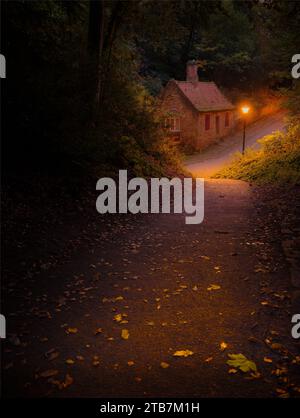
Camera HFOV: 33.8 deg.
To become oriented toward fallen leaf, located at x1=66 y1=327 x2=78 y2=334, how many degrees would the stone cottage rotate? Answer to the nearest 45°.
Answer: approximately 45° to its right

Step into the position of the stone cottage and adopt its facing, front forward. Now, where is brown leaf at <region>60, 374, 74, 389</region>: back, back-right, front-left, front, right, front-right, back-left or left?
front-right

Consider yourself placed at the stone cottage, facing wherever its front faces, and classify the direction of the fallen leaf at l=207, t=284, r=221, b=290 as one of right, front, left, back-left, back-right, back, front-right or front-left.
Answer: front-right

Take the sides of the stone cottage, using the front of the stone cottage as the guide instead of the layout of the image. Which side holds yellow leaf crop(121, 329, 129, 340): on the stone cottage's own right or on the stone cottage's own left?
on the stone cottage's own right

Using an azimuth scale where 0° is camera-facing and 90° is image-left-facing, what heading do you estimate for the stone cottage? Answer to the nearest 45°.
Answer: approximately 315°

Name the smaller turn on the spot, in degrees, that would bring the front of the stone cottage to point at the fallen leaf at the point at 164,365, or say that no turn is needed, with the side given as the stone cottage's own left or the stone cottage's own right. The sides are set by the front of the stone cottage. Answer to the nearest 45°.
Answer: approximately 45° to the stone cottage's own right
